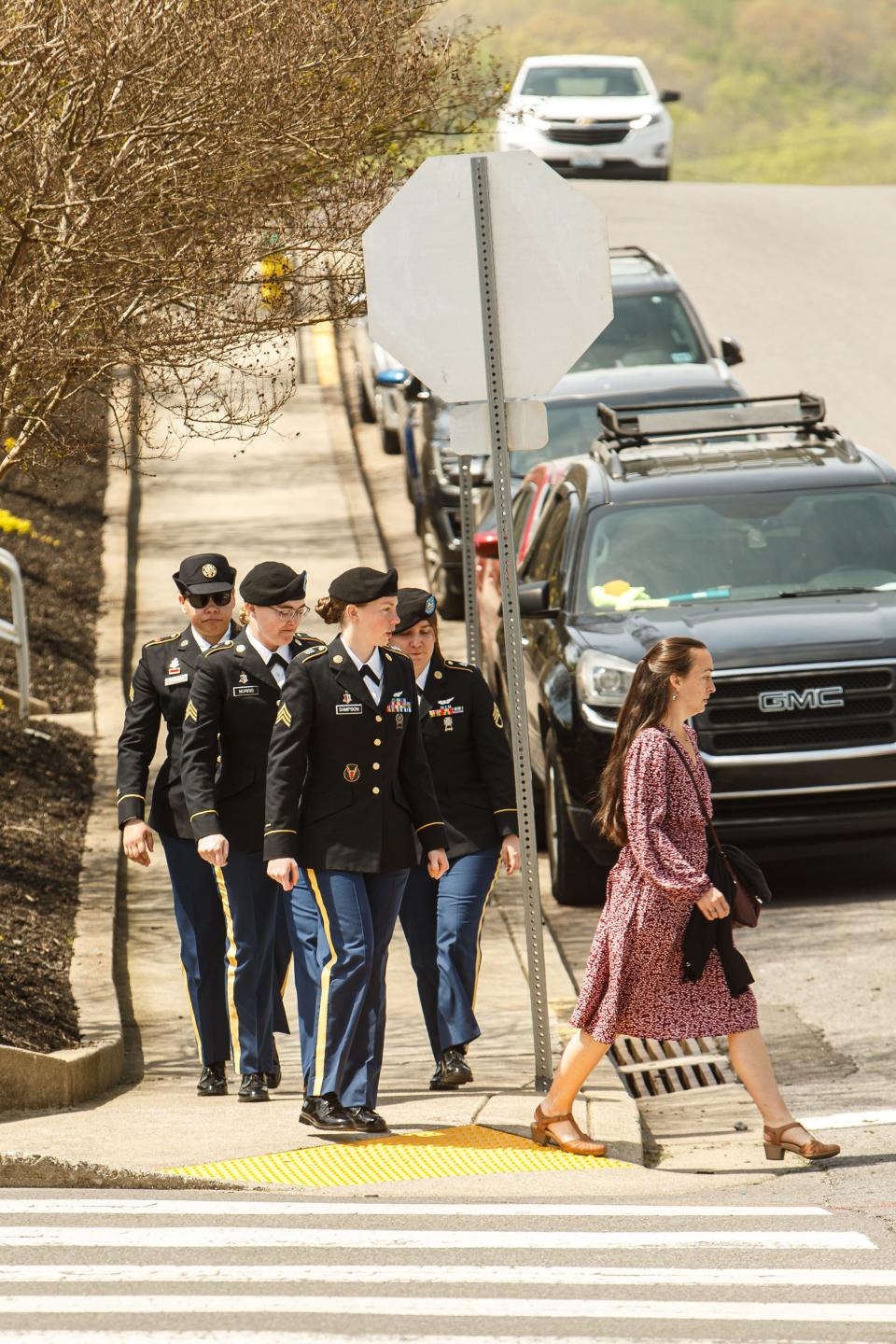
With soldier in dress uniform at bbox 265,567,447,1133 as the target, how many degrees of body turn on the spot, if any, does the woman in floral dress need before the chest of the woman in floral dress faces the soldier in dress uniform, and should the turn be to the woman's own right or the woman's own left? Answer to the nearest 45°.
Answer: approximately 180°

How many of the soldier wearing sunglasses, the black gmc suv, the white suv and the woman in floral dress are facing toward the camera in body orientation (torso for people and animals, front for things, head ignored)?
3

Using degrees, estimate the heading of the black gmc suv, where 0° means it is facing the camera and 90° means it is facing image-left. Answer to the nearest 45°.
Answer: approximately 0°

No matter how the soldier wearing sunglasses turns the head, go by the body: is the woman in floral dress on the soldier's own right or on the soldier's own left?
on the soldier's own left

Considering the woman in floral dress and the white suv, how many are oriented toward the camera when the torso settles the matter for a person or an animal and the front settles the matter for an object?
1

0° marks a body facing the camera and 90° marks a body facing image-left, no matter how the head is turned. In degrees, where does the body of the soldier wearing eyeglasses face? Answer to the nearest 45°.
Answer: approximately 315°

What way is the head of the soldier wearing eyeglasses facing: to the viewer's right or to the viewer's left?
to the viewer's right

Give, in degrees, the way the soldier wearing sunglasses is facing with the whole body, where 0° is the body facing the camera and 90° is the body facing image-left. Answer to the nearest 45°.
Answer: approximately 0°

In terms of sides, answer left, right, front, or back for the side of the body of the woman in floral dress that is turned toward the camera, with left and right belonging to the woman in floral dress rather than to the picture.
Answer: right

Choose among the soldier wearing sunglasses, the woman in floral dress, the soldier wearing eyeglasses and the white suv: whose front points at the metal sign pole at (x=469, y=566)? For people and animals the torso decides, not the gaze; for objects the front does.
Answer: the white suv

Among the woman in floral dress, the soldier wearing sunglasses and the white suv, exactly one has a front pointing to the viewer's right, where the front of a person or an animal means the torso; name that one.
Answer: the woman in floral dress

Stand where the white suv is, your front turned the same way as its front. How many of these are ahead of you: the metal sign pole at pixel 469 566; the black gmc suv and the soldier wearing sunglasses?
3

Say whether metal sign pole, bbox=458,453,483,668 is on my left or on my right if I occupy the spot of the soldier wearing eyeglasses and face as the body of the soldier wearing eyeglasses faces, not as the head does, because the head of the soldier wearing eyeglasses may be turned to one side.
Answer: on my left

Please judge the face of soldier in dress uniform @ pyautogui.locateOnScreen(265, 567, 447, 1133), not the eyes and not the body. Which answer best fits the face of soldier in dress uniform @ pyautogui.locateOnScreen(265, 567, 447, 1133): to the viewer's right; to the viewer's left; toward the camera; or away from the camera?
to the viewer's right

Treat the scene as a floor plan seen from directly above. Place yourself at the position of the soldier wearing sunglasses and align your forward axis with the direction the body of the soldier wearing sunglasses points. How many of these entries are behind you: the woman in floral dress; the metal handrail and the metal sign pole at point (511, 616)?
1
